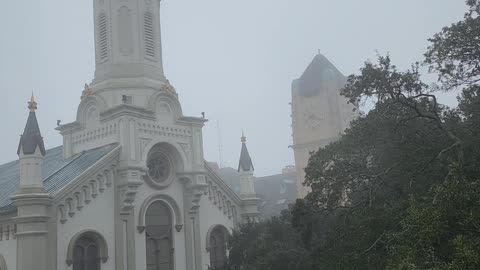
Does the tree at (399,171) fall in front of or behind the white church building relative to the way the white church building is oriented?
in front

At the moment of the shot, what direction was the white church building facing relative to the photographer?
facing the viewer and to the right of the viewer
